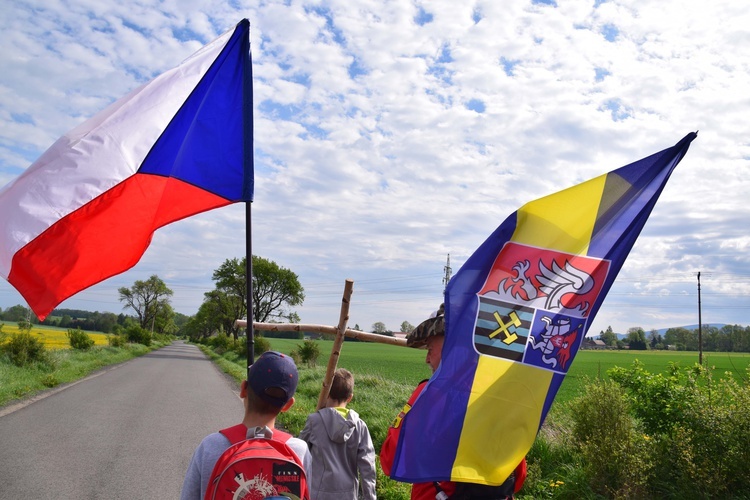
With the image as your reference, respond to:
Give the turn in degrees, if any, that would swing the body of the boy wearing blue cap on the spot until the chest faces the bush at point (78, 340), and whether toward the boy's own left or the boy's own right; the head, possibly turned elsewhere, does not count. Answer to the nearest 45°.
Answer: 0° — they already face it

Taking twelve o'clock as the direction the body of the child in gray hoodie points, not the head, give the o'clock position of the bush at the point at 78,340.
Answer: The bush is roughly at 11 o'clock from the child in gray hoodie.

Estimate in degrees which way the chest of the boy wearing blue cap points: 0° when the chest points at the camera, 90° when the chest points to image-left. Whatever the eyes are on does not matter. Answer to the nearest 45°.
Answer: approximately 180°

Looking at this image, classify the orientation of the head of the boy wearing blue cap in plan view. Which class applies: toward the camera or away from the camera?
away from the camera

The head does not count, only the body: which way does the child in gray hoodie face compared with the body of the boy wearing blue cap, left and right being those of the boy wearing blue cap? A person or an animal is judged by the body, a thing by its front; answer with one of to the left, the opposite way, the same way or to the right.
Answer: the same way

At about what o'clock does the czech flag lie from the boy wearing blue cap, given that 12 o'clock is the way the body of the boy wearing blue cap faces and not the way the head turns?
The czech flag is roughly at 11 o'clock from the boy wearing blue cap.

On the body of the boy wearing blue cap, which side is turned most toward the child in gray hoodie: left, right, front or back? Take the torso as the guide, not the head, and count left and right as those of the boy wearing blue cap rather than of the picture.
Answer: front

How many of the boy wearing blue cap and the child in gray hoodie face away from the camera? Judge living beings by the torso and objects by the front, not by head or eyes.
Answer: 2

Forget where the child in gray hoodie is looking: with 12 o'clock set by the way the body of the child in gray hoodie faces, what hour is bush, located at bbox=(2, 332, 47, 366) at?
The bush is roughly at 11 o'clock from the child in gray hoodie.

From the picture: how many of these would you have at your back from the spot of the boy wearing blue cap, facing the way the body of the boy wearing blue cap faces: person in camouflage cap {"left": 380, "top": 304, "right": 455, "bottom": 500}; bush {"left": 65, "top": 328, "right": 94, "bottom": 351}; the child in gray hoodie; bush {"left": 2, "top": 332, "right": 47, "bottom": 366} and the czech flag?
0

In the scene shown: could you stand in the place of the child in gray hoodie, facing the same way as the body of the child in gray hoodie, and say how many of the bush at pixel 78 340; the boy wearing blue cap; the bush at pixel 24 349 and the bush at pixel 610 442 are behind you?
1

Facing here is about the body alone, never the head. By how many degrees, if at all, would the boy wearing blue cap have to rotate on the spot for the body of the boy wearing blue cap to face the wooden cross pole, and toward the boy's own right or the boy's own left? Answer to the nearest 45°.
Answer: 0° — they already face it

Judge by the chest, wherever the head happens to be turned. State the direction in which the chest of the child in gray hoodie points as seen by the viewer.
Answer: away from the camera

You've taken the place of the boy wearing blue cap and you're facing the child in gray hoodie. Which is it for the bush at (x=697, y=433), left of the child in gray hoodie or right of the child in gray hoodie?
right
